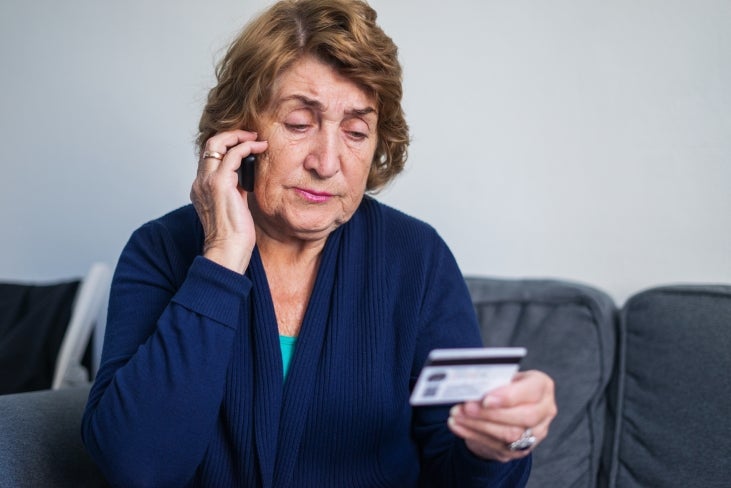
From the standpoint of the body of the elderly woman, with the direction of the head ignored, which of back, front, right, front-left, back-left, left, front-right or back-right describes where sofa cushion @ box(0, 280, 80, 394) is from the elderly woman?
back-right

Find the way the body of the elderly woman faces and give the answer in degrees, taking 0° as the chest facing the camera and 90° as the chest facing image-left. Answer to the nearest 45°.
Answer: approximately 0°
